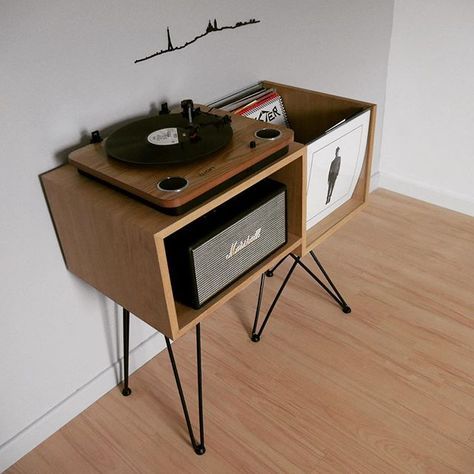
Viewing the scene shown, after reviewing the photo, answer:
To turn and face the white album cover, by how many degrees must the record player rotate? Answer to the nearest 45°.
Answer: approximately 90° to its left

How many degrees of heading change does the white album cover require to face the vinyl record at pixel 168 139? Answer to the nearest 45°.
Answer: approximately 90° to its right

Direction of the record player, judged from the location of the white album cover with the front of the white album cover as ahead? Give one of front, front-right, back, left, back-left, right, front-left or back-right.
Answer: right

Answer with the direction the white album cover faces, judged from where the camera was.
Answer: facing the viewer and to the right of the viewer

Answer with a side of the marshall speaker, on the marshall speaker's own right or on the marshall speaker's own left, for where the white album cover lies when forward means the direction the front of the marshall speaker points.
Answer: on the marshall speaker's own left

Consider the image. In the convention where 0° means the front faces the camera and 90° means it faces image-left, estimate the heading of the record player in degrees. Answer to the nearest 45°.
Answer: approximately 315°
